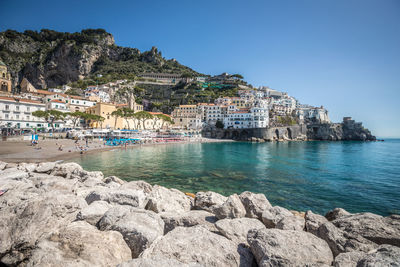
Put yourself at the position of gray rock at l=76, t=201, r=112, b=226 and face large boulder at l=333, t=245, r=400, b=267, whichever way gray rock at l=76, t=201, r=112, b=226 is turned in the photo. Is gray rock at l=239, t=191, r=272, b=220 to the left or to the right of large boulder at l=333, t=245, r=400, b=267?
left

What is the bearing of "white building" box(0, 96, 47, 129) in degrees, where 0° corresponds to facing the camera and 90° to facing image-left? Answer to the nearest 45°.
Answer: approximately 315°
